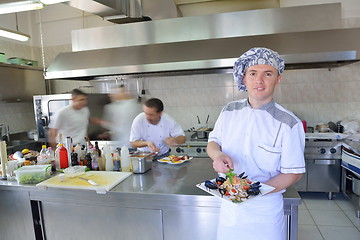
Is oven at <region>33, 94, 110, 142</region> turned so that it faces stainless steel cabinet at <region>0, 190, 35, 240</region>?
yes

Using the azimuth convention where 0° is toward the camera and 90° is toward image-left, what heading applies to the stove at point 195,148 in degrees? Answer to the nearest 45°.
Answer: approximately 0°

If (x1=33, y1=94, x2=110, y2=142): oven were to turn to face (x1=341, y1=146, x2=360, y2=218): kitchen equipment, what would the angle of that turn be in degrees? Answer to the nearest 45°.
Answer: approximately 45° to its left

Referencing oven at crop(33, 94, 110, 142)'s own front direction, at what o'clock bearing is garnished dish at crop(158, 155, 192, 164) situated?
The garnished dish is roughly at 11 o'clock from the oven.

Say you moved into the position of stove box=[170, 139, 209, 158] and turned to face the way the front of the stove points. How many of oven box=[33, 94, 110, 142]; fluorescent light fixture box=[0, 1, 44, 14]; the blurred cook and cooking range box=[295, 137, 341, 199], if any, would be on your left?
1
